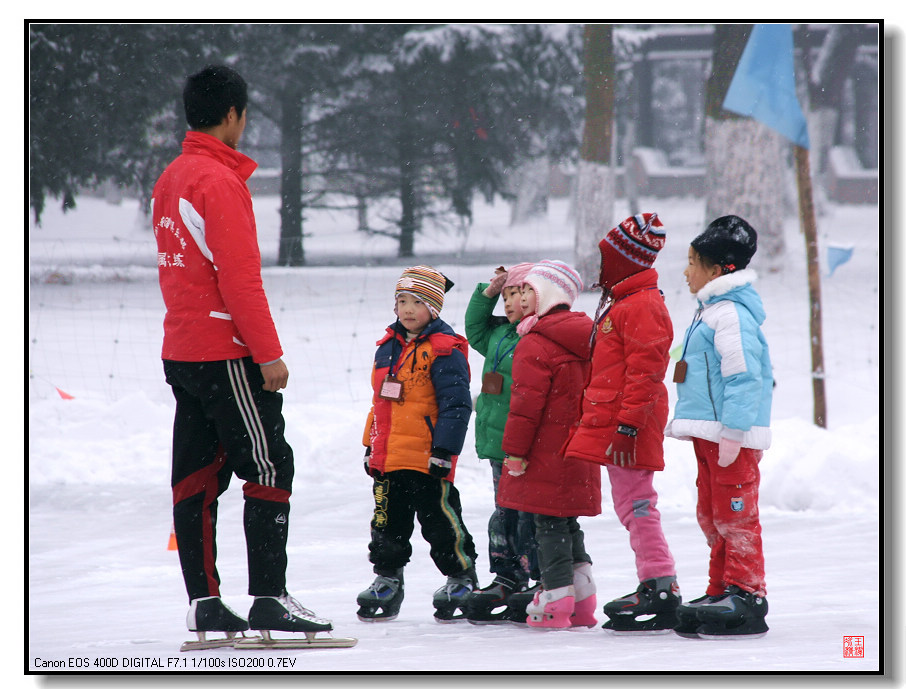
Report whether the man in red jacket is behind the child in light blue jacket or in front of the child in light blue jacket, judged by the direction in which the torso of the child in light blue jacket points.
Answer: in front

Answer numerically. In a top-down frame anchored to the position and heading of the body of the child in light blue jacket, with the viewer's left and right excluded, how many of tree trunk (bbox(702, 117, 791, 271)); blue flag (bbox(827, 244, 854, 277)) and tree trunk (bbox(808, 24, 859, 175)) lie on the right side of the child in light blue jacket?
3

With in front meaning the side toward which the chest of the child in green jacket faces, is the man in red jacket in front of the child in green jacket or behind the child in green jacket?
in front

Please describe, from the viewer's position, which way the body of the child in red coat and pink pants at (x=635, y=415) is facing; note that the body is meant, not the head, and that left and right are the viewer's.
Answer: facing to the left of the viewer

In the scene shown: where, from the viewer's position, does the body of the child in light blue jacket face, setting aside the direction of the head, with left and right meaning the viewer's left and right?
facing to the left of the viewer

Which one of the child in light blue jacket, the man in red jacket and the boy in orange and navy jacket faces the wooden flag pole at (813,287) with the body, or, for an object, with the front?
the man in red jacket

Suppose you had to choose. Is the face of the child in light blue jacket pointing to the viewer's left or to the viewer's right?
to the viewer's left

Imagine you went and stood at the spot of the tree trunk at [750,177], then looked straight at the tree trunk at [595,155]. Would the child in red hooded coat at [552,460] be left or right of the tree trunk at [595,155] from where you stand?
left

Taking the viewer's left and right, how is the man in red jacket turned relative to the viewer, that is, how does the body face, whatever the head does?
facing away from the viewer and to the right of the viewer

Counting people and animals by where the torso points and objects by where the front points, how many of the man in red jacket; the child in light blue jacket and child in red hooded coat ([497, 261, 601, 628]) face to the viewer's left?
2

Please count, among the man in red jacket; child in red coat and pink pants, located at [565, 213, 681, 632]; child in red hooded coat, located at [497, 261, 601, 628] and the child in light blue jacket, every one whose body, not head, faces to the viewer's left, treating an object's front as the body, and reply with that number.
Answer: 3

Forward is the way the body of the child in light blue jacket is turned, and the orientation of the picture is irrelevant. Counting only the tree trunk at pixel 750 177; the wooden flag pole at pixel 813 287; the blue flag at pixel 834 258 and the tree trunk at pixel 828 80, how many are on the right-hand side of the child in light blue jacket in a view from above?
4

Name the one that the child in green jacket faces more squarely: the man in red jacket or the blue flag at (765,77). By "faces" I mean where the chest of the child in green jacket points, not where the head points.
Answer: the man in red jacket

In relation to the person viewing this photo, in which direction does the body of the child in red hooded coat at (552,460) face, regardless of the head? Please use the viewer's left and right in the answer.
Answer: facing to the left of the viewer
